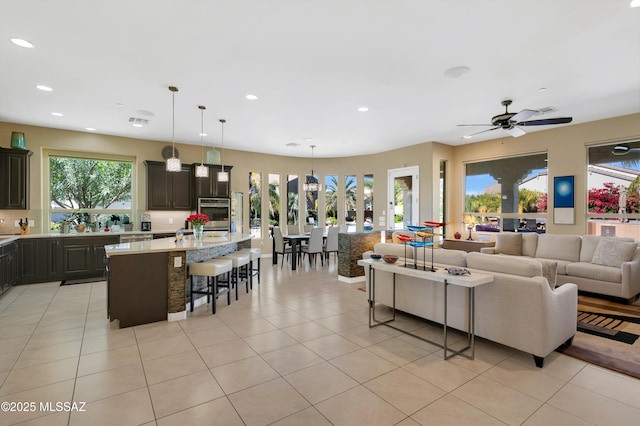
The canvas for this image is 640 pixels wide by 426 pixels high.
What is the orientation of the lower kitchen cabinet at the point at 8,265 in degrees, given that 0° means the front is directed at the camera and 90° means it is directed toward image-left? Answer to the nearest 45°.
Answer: approximately 315°

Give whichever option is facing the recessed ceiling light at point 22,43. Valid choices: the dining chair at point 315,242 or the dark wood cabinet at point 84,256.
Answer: the dark wood cabinet

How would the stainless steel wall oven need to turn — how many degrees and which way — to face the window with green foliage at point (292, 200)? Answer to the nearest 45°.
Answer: approximately 135° to its left

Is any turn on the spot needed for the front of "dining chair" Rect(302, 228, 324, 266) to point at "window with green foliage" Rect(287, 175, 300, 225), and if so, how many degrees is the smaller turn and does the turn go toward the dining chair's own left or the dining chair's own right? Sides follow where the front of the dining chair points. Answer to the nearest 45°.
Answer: approximately 45° to the dining chair's own right

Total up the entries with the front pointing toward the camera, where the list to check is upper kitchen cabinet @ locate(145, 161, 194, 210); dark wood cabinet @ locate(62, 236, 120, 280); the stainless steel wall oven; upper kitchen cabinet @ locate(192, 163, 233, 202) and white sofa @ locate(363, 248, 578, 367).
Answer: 4

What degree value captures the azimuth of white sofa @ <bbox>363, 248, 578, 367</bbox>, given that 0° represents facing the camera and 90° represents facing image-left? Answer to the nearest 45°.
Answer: approximately 225°

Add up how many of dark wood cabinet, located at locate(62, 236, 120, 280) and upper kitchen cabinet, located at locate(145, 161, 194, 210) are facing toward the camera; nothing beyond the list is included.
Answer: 2

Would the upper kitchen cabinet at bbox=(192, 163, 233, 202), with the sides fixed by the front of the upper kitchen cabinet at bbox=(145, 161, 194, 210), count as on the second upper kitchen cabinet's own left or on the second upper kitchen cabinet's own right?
on the second upper kitchen cabinet's own left

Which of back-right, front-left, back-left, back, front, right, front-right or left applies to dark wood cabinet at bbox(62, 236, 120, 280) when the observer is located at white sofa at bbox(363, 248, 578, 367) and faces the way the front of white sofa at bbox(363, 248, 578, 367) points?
back-left

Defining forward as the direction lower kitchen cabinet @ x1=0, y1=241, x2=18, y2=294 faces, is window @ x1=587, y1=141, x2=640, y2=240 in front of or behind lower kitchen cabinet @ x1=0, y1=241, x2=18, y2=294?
in front

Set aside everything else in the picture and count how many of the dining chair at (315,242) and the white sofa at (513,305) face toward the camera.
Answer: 0

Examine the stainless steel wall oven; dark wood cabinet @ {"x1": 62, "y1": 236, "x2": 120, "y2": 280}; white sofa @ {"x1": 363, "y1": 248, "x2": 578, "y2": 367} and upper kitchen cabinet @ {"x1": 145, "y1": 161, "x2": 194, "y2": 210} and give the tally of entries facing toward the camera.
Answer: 3
